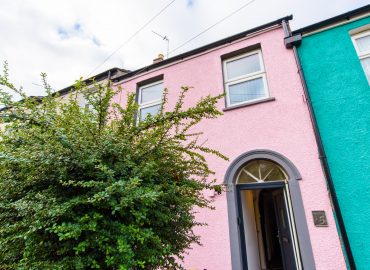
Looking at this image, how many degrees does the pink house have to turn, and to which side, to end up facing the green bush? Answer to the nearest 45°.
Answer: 0° — it already faces it

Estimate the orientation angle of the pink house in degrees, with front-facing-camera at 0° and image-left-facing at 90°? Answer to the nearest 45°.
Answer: approximately 45°
